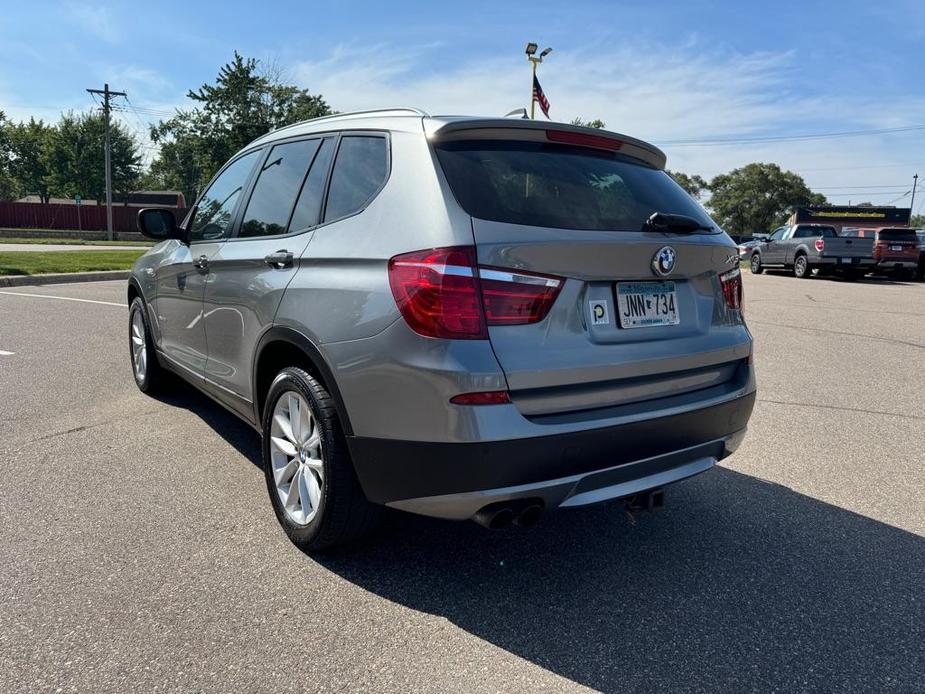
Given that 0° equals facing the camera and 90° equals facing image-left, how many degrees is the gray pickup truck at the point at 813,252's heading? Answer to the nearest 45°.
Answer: approximately 135°

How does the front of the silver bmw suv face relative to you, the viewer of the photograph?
facing away from the viewer and to the left of the viewer

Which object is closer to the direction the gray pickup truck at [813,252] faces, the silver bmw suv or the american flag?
the american flag

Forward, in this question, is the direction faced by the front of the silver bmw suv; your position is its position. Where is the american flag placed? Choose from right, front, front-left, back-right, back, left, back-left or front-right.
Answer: front-right
